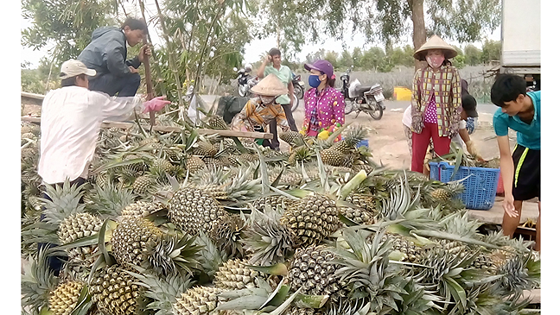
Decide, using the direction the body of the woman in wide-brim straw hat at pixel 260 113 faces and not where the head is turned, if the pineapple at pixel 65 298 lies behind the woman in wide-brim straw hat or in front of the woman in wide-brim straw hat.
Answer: in front

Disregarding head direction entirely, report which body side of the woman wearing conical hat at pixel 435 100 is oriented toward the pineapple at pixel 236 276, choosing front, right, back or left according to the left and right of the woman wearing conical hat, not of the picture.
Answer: front

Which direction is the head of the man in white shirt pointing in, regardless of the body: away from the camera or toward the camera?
away from the camera

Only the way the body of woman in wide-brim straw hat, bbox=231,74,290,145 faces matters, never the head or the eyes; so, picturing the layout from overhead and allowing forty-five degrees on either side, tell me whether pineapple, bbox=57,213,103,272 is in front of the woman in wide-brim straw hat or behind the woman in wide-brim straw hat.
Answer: in front

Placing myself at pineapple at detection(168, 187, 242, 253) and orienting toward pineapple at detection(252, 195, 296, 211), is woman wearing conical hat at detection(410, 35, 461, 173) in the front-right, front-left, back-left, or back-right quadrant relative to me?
front-left

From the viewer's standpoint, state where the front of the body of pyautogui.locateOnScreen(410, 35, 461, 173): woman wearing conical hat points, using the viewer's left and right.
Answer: facing the viewer

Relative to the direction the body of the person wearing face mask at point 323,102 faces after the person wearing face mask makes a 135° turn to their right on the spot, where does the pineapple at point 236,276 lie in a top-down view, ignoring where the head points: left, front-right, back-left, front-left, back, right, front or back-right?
back

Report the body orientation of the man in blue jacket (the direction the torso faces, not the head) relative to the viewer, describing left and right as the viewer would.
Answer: facing to the right of the viewer

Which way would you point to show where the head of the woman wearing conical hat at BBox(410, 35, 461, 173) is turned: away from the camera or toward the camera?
toward the camera

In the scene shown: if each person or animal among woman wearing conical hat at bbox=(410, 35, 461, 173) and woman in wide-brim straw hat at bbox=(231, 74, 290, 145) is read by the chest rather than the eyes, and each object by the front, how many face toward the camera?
2

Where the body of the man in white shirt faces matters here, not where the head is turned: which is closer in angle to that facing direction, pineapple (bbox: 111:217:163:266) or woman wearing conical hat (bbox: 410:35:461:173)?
the woman wearing conical hat

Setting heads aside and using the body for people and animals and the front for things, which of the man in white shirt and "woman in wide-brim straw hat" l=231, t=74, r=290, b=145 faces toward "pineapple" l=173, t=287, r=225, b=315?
the woman in wide-brim straw hat

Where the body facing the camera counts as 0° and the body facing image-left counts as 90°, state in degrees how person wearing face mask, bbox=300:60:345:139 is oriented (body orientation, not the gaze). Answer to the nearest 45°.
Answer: approximately 45°

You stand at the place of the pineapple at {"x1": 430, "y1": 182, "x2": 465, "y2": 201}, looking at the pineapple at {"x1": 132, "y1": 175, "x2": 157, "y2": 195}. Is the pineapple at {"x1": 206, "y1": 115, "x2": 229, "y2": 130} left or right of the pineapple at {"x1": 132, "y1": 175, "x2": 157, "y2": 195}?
right
